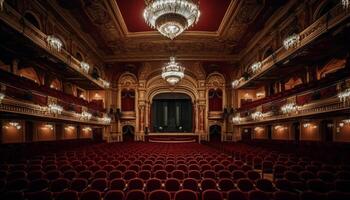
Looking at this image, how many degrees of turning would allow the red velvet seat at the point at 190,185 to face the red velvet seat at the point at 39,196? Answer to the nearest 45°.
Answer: approximately 135° to its left

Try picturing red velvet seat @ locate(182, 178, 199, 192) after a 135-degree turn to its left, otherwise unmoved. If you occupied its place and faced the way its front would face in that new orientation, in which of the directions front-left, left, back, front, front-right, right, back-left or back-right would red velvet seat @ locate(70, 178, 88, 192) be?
front-right

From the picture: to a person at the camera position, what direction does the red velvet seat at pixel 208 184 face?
facing away from the viewer

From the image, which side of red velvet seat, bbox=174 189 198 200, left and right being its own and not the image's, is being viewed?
back

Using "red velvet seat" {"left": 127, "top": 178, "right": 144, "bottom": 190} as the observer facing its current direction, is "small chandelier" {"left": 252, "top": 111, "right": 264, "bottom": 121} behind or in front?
in front

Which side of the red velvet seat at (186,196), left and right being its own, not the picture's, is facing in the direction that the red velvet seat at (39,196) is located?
left

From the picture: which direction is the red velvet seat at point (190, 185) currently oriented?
away from the camera

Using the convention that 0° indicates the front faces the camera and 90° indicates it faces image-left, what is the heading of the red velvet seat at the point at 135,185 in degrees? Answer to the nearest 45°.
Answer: approximately 180°
